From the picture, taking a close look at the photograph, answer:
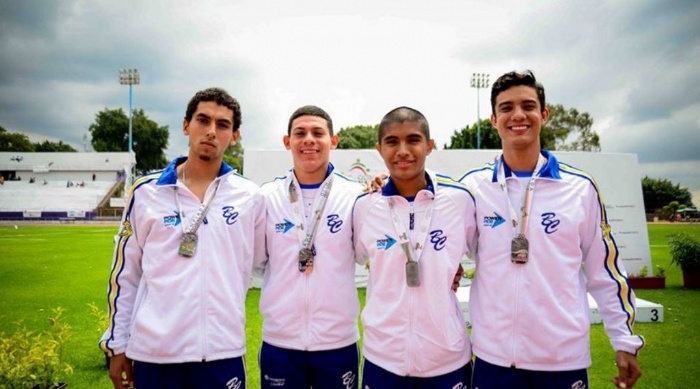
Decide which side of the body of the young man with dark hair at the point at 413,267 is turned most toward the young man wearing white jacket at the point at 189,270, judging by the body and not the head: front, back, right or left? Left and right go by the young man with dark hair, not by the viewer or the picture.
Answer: right

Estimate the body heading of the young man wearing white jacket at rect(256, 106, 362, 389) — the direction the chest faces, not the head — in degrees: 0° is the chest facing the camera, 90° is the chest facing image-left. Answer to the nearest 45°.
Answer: approximately 0°

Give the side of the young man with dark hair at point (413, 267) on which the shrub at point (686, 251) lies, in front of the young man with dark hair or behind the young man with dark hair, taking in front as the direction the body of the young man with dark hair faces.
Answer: behind

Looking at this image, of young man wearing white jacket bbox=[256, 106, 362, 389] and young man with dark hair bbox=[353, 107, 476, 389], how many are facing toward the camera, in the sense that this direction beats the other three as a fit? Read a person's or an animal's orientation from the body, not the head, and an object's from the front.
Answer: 2

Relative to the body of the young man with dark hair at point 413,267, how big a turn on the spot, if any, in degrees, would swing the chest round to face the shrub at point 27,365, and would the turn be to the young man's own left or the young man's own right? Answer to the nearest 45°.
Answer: approximately 90° to the young man's own right

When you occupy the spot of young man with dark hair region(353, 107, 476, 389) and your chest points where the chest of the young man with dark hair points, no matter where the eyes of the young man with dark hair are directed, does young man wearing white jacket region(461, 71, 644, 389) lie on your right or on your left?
on your left

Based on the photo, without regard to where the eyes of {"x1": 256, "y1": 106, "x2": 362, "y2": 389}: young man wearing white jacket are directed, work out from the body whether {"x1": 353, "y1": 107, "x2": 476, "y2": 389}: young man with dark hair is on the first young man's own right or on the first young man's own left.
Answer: on the first young man's own left

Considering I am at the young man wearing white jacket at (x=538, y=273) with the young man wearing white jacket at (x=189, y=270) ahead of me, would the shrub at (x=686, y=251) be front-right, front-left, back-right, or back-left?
back-right

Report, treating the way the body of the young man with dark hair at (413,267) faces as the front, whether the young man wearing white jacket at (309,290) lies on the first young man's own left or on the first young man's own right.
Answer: on the first young man's own right
